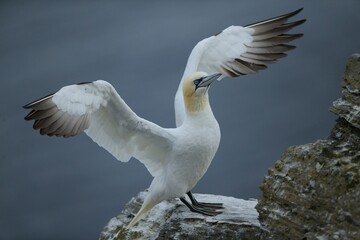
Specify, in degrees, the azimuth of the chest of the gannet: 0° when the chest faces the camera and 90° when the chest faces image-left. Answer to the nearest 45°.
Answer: approximately 315°
